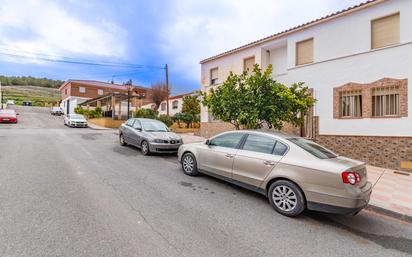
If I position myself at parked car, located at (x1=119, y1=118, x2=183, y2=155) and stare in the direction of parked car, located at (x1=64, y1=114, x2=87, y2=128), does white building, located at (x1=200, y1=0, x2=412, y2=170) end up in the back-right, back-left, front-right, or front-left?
back-right

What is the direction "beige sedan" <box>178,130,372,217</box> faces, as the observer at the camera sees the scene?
facing away from the viewer and to the left of the viewer

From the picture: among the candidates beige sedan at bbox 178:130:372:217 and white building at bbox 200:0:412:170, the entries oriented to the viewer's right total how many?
0

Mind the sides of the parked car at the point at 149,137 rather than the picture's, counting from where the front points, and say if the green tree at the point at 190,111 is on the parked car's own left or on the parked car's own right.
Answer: on the parked car's own left

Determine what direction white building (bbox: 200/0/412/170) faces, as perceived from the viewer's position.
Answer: facing the viewer and to the left of the viewer

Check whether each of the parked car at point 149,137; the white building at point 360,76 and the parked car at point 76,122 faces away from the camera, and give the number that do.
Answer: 0

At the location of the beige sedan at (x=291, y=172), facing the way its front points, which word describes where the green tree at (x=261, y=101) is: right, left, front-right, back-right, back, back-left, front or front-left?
front-right

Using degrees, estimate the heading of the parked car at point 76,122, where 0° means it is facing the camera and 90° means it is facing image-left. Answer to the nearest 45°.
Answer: approximately 315°

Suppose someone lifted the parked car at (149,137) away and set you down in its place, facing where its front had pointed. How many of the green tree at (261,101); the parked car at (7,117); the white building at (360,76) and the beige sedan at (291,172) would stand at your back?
1

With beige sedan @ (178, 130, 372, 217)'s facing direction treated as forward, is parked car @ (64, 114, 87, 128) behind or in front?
in front

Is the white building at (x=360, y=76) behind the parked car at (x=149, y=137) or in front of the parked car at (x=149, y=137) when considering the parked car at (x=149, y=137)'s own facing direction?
in front
